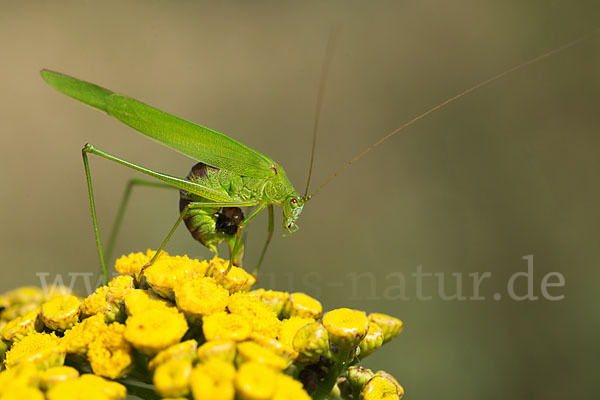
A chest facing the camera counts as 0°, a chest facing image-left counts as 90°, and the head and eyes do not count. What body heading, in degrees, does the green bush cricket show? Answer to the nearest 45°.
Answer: approximately 270°

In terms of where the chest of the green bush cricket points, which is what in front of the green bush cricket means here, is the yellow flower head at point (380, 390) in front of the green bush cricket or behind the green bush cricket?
in front

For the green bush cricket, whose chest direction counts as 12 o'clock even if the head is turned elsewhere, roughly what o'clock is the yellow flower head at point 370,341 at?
The yellow flower head is roughly at 1 o'clock from the green bush cricket.
